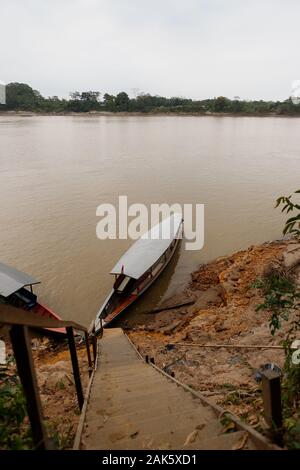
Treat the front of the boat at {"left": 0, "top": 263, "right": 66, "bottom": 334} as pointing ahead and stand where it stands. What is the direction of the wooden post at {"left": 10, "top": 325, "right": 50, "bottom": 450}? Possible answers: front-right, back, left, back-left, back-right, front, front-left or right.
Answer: front-right

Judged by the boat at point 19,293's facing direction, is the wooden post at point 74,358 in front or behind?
in front

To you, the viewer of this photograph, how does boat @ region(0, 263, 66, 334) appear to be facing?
facing the viewer and to the right of the viewer

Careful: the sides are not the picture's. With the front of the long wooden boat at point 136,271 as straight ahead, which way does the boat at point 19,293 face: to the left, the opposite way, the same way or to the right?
to the left
